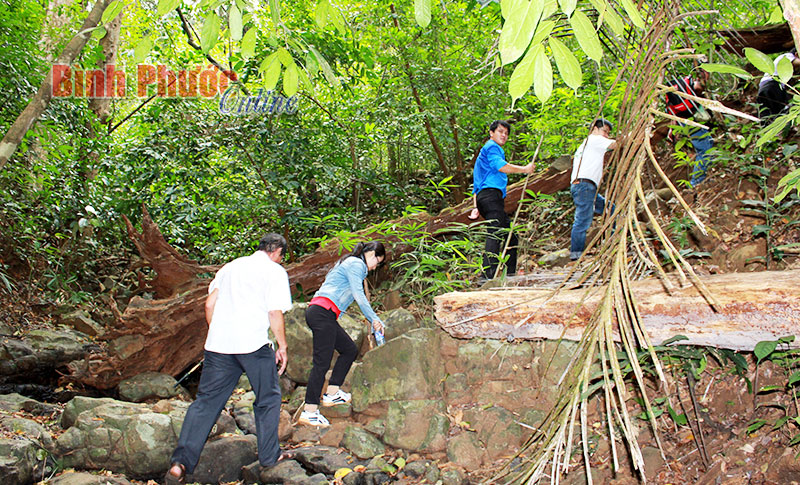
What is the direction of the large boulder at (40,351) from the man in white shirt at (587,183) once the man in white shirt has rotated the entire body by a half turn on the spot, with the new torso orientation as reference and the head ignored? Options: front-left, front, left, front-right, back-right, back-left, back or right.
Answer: front

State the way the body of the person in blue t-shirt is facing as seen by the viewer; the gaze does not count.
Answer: to the viewer's right

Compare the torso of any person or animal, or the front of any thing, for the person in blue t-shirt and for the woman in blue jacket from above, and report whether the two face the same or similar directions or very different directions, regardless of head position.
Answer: same or similar directions

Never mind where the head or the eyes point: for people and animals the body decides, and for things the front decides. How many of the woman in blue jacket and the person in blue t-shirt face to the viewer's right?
2

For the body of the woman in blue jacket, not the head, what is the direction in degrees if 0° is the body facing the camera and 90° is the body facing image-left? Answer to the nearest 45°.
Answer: approximately 270°

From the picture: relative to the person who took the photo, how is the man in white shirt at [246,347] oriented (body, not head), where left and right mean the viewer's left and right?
facing away from the viewer and to the right of the viewer
